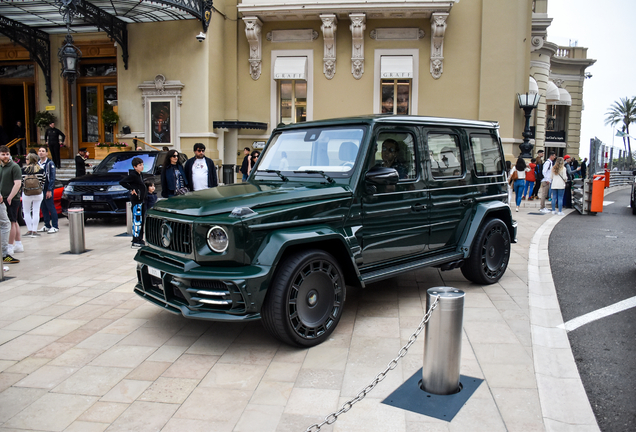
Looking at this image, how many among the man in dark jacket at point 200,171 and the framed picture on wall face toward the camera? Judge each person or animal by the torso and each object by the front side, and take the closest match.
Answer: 2

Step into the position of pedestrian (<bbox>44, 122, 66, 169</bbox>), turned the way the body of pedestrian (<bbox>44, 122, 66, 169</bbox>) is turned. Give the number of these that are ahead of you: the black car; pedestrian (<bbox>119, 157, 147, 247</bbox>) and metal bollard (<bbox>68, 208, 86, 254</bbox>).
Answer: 3

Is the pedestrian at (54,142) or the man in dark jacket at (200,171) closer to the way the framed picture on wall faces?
the man in dark jacket

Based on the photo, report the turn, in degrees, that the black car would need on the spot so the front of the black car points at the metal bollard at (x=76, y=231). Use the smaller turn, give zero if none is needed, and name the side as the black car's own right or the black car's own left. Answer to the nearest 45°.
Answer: approximately 45° to the black car's own left

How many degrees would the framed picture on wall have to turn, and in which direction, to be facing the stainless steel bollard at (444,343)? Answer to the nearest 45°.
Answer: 0° — it already faces it

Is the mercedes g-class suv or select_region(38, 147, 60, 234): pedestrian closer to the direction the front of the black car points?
the pedestrian

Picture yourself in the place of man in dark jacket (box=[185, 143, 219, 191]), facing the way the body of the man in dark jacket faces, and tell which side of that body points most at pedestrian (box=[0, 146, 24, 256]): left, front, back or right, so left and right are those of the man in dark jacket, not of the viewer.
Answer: right

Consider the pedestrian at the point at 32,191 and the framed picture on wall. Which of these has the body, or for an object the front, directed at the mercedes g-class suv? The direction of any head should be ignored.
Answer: the framed picture on wall
